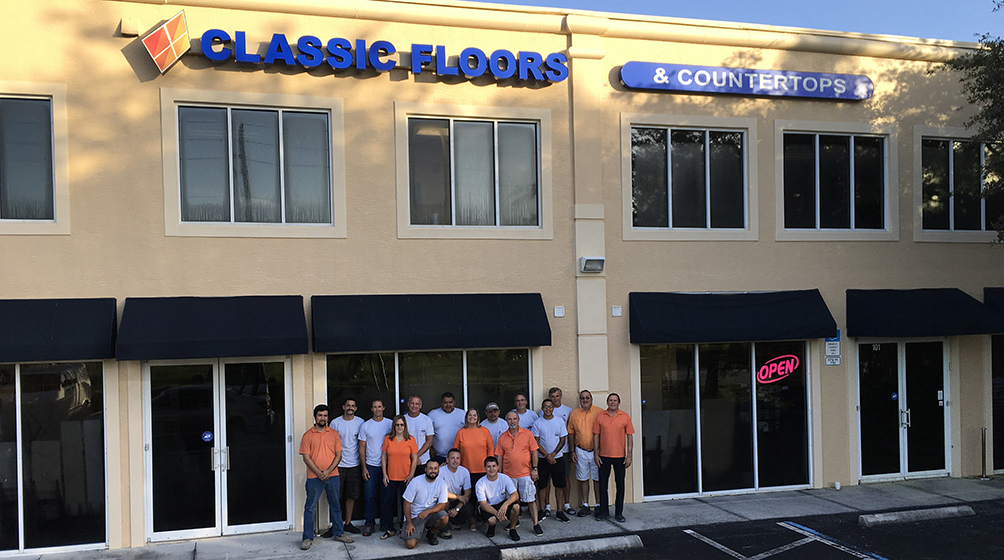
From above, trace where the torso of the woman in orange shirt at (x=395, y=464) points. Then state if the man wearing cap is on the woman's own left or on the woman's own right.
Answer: on the woman's own left

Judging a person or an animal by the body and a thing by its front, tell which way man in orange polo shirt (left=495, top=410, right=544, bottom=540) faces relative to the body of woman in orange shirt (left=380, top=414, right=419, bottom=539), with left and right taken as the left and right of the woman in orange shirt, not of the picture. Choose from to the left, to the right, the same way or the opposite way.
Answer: the same way

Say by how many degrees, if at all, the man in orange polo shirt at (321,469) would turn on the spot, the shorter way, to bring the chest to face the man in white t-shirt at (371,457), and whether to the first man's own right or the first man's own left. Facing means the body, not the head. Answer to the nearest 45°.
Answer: approximately 135° to the first man's own left

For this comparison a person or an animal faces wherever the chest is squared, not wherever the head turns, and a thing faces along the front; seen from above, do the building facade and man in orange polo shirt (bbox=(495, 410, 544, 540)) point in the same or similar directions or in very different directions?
same or similar directions

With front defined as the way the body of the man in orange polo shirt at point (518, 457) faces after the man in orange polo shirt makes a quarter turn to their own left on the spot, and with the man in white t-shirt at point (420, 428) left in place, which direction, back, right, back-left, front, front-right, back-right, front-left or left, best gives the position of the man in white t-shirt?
back

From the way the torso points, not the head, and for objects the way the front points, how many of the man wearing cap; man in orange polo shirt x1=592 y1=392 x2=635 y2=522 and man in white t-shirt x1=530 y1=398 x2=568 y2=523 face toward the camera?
3

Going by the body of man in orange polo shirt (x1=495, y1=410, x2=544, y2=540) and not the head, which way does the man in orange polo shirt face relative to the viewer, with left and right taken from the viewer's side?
facing the viewer

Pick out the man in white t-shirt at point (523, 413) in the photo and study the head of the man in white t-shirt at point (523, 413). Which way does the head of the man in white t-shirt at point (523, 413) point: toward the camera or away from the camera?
toward the camera

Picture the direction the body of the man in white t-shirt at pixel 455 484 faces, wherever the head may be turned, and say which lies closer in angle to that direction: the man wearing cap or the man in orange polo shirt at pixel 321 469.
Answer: the man in orange polo shirt

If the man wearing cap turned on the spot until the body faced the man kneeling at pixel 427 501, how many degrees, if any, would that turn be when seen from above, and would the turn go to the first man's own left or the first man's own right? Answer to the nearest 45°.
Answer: approximately 45° to the first man's own right

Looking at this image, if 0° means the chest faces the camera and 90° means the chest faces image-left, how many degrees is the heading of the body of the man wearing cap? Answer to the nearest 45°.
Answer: approximately 0°

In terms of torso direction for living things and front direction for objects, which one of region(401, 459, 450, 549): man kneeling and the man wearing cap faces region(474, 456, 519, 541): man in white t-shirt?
the man wearing cap

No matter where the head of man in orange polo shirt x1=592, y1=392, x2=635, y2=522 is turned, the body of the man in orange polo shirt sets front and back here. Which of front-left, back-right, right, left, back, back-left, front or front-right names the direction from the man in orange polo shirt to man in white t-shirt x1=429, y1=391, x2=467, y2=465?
right

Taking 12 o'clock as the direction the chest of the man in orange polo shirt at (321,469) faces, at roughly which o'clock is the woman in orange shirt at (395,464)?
The woman in orange shirt is roughly at 9 o'clock from the man in orange polo shirt.

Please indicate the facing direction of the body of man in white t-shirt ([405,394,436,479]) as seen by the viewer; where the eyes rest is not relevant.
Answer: toward the camera

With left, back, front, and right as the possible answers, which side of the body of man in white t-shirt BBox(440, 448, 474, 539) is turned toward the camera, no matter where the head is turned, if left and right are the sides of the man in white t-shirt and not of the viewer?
front

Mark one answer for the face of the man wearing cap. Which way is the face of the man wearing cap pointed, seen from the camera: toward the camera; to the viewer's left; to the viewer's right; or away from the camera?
toward the camera

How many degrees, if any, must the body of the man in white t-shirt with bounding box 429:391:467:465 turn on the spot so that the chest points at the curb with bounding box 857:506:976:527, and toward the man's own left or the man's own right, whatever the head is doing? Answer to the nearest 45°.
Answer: approximately 90° to the man's own left
